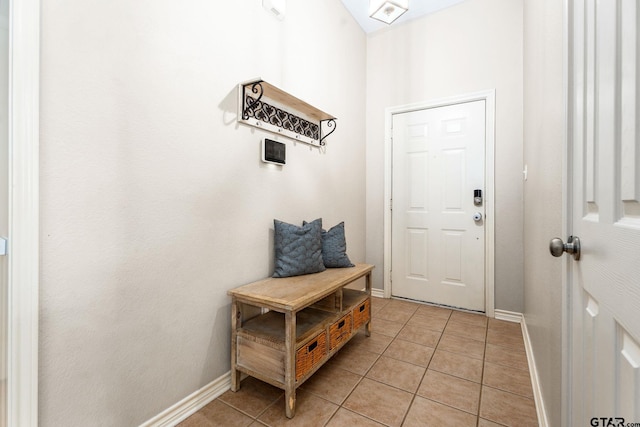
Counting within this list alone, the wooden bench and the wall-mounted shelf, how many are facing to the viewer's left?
0

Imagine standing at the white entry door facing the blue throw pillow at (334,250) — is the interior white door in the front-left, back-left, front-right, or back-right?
front-left

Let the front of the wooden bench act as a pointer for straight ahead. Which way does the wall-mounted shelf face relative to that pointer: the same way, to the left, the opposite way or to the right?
the same way

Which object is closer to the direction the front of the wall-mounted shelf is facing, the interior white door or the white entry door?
the interior white door

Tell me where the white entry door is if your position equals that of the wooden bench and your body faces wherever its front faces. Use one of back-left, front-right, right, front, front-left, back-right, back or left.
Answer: left

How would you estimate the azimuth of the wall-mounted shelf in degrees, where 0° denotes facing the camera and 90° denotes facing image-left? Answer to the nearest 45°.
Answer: approximately 315°

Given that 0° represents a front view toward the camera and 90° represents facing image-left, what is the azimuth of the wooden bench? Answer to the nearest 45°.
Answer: approximately 315°
